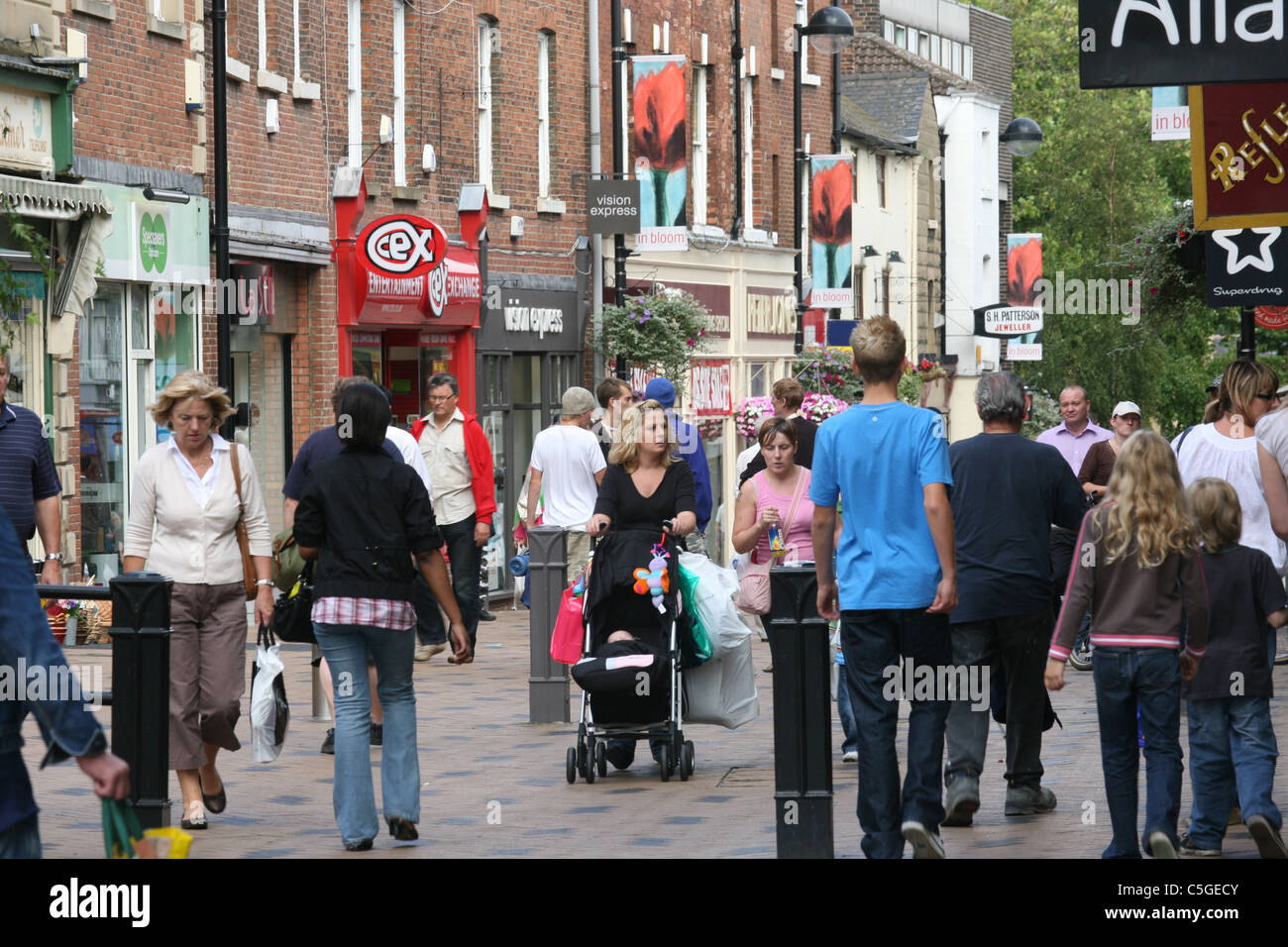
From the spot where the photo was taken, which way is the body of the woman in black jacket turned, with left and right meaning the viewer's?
facing away from the viewer

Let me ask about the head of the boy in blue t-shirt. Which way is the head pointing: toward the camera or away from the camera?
away from the camera

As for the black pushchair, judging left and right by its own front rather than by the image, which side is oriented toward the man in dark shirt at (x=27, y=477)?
right

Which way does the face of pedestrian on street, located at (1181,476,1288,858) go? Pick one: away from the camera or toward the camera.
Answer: away from the camera

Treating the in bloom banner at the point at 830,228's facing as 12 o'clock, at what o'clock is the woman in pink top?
The woman in pink top is roughly at 12 o'clock from the in bloom banner.

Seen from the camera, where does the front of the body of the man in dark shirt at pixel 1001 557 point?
away from the camera

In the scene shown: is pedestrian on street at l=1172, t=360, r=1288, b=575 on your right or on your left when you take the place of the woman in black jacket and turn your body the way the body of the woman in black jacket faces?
on your right

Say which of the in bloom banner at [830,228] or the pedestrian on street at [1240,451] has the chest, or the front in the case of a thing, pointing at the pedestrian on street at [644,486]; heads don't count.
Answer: the in bloom banner

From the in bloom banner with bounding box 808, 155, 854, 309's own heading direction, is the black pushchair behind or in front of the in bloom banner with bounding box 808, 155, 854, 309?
in front

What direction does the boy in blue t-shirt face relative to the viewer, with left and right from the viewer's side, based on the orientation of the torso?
facing away from the viewer

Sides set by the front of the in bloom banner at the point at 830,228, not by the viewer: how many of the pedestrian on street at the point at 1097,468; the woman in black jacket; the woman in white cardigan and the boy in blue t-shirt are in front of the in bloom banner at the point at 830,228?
4

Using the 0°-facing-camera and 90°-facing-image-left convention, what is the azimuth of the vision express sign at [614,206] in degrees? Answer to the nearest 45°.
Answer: approximately 0°

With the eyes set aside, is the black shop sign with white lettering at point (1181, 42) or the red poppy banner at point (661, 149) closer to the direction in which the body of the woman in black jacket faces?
the red poppy banner
